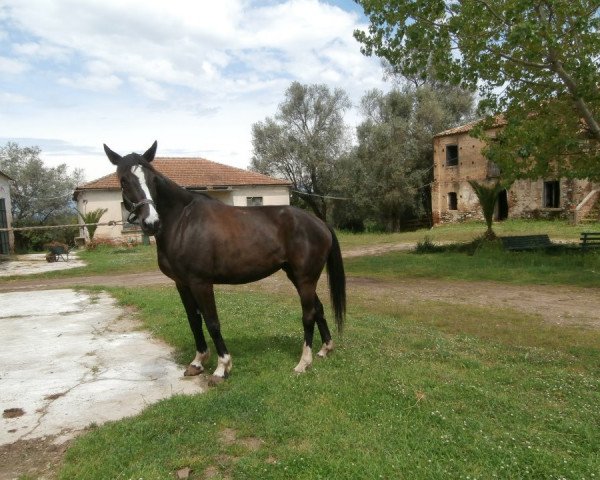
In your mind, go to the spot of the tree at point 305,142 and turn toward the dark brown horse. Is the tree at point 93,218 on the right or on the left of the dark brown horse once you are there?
right

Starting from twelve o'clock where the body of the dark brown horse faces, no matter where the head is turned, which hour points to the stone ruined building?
The stone ruined building is roughly at 4 o'clock from the dark brown horse.

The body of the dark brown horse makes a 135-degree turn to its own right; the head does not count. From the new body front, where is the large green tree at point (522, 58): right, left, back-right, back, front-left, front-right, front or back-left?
front

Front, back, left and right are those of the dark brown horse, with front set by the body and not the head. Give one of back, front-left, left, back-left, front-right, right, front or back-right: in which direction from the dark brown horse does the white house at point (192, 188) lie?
right

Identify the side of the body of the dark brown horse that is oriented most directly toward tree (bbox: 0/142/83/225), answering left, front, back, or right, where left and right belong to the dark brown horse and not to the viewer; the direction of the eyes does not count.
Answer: right

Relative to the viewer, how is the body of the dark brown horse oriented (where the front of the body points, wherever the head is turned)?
to the viewer's left

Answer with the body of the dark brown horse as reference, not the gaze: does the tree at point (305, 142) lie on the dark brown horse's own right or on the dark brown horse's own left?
on the dark brown horse's own right

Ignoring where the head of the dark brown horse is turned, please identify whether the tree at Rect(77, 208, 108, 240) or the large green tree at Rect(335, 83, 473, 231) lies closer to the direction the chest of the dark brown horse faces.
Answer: the tree

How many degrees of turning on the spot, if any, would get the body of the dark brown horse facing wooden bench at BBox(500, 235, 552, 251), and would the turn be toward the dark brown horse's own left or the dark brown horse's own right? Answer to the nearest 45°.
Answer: approximately 135° to the dark brown horse's own right

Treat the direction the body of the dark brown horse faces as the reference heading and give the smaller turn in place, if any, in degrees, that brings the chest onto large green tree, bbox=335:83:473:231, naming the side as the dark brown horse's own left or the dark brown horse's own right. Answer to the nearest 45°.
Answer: approximately 135° to the dark brown horse's own right

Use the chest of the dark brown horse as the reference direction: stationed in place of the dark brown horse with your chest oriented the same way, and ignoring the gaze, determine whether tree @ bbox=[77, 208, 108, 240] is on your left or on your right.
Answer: on your right

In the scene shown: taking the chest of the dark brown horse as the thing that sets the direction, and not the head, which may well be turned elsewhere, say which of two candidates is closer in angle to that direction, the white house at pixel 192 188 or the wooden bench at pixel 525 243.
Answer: the white house

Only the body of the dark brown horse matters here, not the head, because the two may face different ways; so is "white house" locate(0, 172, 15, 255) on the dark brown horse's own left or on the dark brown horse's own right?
on the dark brown horse's own right
